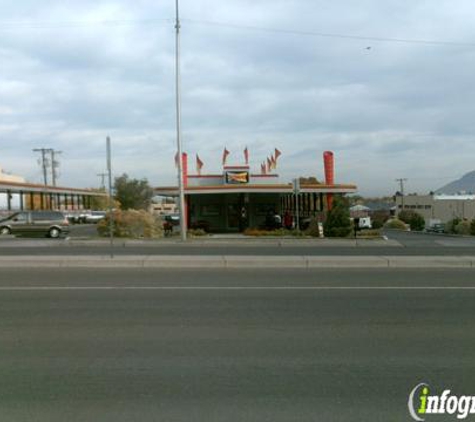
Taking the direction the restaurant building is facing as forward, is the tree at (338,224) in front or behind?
in front

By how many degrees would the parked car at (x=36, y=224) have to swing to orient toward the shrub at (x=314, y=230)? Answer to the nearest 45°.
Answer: approximately 135° to its left

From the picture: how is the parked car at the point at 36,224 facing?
to the viewer's left

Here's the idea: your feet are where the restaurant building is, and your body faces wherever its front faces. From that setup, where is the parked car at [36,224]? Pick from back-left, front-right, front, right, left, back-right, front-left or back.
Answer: front-right

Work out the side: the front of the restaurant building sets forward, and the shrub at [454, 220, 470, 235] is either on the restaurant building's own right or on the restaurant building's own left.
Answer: on the restaurant building's own left

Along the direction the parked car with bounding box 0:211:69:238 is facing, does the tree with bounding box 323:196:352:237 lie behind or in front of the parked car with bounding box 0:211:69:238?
behind

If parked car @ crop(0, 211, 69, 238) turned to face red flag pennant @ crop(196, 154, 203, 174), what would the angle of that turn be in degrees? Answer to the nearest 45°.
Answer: approximately 135° to its right

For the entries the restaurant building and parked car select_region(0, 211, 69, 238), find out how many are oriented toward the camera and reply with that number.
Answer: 1

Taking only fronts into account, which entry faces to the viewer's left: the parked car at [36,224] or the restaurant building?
the parked car

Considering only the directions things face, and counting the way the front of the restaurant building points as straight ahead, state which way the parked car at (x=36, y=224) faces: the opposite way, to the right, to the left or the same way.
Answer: to the right

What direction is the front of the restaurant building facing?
toward the camera

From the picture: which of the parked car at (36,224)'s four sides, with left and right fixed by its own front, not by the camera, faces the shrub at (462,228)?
back

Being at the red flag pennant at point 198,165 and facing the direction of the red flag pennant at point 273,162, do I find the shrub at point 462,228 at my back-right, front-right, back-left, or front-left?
front-right

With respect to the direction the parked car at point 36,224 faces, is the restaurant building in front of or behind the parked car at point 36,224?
behind

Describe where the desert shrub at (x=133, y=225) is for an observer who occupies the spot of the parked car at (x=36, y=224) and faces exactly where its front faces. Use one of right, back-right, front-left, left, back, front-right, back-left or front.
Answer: back-left
